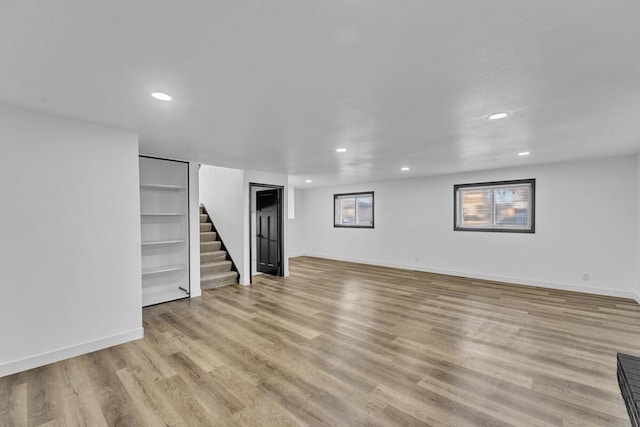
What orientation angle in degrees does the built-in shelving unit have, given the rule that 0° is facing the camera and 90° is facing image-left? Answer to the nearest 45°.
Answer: approximately 315°

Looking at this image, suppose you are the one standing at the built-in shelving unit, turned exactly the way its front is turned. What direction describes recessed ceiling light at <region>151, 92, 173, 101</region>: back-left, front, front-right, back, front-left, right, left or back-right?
front-right

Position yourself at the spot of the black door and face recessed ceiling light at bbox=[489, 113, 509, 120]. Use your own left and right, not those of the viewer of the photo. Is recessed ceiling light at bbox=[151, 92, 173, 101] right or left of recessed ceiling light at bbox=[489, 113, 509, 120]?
right

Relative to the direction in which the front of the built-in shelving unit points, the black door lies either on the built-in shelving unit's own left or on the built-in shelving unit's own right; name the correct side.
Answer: on the built-in shelving unit's own left

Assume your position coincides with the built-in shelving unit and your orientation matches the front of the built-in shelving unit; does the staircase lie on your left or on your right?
on your left

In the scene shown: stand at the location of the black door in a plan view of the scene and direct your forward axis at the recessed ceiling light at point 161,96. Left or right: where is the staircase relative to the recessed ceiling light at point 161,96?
right
